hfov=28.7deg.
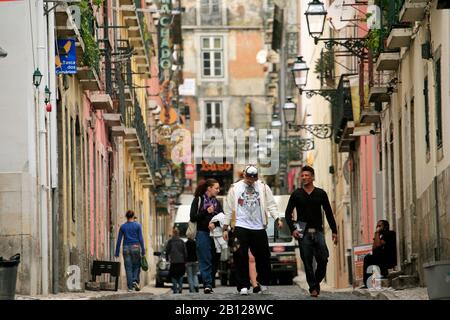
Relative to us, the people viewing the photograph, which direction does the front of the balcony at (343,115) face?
facing to the left of the viewer

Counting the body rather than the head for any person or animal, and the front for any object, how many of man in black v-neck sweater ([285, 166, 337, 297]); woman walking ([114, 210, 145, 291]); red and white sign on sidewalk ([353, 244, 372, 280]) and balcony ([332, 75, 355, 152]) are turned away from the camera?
1

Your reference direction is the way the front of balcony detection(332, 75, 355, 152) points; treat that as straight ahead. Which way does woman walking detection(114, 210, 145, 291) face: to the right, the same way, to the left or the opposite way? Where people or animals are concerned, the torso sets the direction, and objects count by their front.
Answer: to the right

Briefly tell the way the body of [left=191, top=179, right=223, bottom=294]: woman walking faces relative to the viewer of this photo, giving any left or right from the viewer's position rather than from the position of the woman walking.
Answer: facing the viewer and to the right of the viewer

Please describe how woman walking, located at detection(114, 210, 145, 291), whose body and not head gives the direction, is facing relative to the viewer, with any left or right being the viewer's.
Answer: facing away from the viewer

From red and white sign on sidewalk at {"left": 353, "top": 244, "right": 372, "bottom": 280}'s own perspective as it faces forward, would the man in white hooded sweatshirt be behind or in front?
in front

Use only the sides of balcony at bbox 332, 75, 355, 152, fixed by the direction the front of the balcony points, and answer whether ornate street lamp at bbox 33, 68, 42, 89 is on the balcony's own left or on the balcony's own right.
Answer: on the balcony's own left

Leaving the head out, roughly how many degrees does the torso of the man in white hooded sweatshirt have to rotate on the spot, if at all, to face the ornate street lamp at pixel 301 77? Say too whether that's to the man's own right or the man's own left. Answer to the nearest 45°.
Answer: approximately 180°
